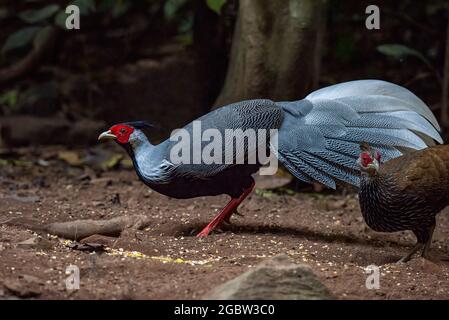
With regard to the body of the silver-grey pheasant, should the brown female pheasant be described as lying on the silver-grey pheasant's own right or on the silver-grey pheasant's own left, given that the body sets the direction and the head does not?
on the silver-grey pheasant's own left

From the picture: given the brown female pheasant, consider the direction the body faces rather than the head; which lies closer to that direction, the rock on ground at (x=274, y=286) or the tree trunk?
the rock on ground

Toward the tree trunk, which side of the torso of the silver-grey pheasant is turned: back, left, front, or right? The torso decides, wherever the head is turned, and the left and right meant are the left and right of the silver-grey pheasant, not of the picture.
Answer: right

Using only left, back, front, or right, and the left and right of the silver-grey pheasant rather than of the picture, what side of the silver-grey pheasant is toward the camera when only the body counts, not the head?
left

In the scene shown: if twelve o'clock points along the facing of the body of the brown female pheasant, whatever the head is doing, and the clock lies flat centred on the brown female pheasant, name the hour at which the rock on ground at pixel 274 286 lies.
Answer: The rock on ground is roughly at 11 o'clock from the brown female pheasant.

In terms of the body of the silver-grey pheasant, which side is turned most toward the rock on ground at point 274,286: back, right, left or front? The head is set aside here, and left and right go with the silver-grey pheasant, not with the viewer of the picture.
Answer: left

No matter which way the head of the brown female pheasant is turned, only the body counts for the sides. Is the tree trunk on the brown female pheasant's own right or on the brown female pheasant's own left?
on the brown female pheasant's own right

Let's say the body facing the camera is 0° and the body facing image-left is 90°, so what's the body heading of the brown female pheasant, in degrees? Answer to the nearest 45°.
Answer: approximately 45°
